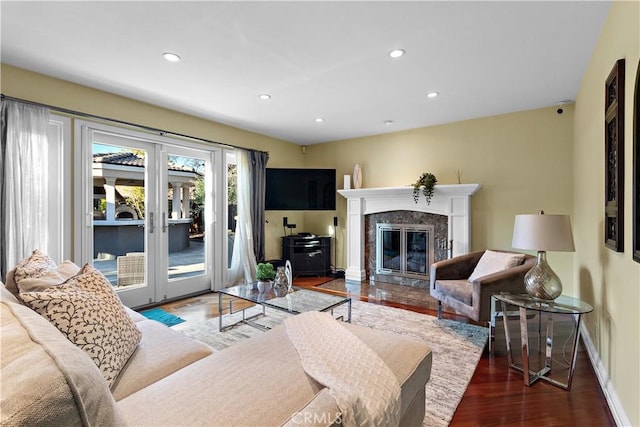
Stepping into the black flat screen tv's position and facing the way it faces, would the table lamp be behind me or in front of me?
in front

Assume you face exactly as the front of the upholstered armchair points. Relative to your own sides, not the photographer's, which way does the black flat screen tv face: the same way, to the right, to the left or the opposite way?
to the left

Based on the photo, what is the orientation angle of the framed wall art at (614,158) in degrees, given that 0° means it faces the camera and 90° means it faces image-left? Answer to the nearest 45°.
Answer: approximately 90°

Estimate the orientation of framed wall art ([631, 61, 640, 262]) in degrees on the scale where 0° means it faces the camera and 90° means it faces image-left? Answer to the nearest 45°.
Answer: approximately 90°

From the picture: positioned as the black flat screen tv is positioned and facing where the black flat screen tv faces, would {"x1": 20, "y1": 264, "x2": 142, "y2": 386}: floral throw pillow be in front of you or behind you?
in front

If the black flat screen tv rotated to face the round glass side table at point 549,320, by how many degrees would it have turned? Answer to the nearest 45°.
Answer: approximately 45° to its left

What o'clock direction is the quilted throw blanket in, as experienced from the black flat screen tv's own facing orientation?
The quilted throw blanket is roughly at 12 o'clock from the black flat screen tv.

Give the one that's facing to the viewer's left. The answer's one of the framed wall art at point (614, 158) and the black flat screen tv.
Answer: the framed wall art
